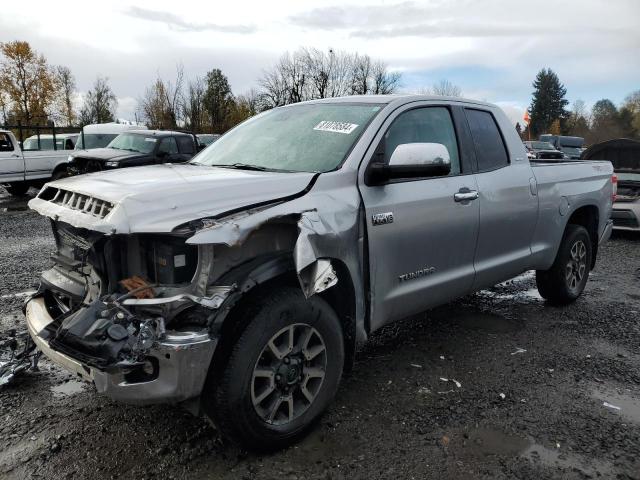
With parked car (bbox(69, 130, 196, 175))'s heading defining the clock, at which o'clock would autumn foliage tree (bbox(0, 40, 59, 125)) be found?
The autumn foliage tree is roughly at 4 o'clock from the parked car.

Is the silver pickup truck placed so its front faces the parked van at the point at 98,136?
no

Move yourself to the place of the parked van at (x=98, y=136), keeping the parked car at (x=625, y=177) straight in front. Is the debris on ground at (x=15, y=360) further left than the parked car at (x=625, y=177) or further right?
right

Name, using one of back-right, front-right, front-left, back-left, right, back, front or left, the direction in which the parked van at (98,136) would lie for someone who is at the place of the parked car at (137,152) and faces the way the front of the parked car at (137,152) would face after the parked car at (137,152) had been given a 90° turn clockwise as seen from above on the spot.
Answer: front-right

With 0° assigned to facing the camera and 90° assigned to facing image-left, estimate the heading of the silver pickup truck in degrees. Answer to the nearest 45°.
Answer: approximately 45°

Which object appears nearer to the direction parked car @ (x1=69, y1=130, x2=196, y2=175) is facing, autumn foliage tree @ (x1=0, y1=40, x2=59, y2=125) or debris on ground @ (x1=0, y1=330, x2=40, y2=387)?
the debris on ground

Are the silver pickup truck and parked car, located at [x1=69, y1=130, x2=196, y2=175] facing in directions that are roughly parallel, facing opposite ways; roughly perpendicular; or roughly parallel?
roughly parallel

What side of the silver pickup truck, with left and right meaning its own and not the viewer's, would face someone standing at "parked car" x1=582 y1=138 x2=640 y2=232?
back

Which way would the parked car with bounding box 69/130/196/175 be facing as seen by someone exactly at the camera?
facing the viewer and to the left of the viewer

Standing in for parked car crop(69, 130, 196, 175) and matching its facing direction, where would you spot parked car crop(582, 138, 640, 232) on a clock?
parked car crop(582, 138, 640, 232) is roughly at 9 o'clock from parked car crop(69, 130, 196, 175).

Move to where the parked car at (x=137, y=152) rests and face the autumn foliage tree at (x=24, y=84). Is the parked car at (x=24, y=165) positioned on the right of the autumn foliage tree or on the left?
left

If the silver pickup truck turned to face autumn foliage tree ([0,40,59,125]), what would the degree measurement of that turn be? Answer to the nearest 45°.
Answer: approximately 90° to its right

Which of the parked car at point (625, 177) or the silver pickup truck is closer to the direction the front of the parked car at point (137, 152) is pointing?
the silver pickup truck

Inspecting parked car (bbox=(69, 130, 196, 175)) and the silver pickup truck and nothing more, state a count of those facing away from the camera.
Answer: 0
